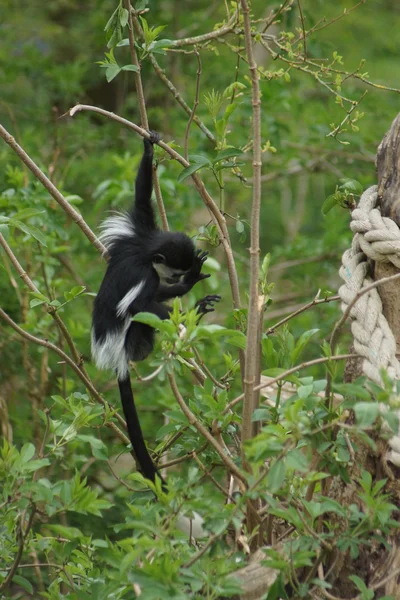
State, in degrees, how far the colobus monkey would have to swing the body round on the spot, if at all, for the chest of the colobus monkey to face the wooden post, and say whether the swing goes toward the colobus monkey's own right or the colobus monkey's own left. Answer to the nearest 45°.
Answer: approximately 45° to the colobus monkey's own right

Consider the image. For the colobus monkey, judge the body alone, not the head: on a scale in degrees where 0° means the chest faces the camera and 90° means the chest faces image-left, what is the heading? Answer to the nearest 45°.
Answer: approximately 270°

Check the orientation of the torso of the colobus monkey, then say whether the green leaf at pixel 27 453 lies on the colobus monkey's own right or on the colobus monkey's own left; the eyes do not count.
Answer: on the colobus monkey's own right

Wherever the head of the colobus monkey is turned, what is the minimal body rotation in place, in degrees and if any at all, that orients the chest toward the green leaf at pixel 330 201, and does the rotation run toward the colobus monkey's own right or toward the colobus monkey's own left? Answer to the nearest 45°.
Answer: approximately 45° to the colobus monkey's own right

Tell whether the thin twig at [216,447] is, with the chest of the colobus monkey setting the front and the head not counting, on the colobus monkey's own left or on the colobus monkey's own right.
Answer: on the colobus monkey's own right
